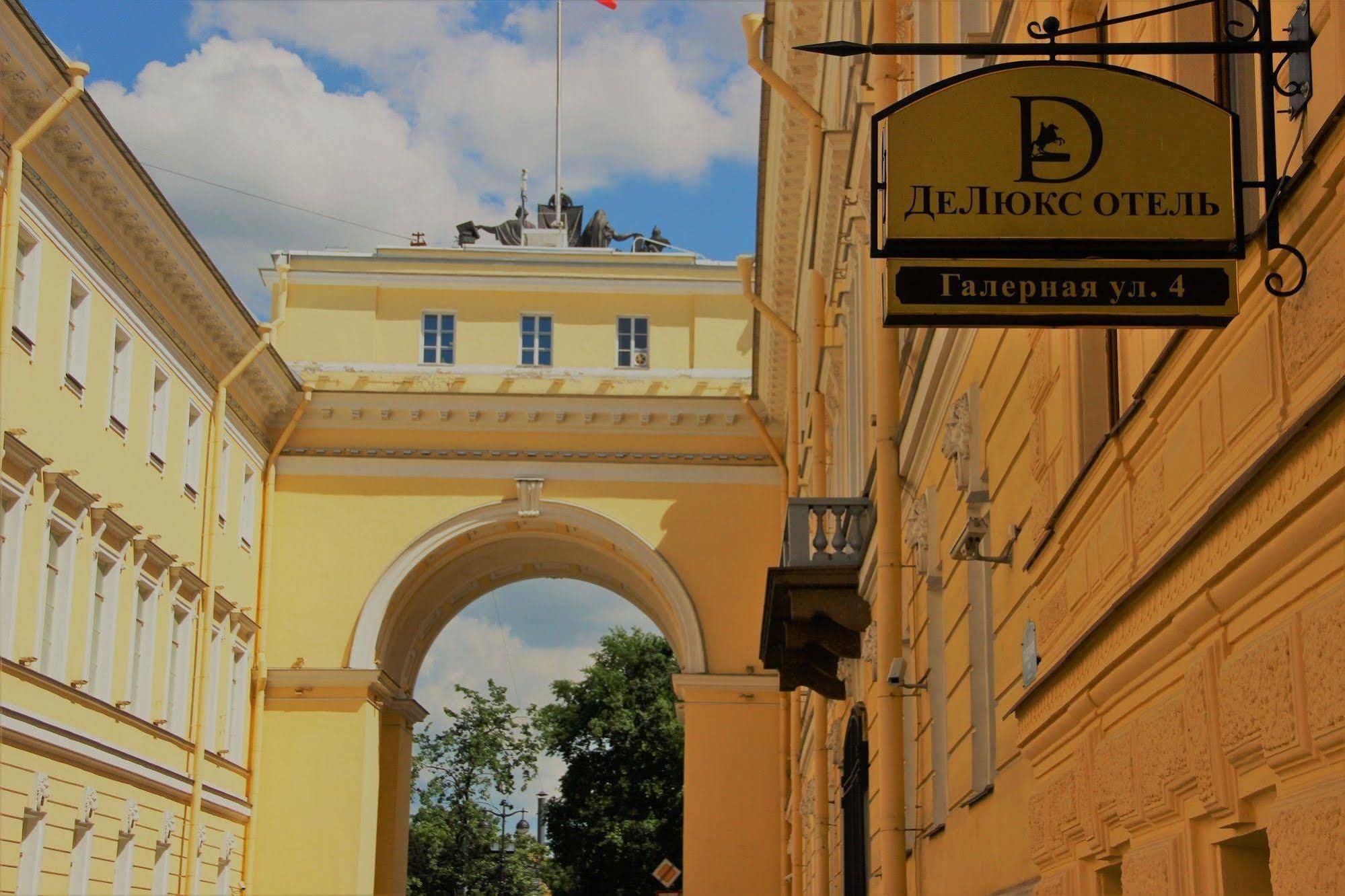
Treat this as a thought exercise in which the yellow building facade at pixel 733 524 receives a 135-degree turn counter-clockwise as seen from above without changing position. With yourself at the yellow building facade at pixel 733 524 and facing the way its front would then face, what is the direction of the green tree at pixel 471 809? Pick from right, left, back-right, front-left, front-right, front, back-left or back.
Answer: front-left

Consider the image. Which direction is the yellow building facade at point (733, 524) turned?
toward the camera
